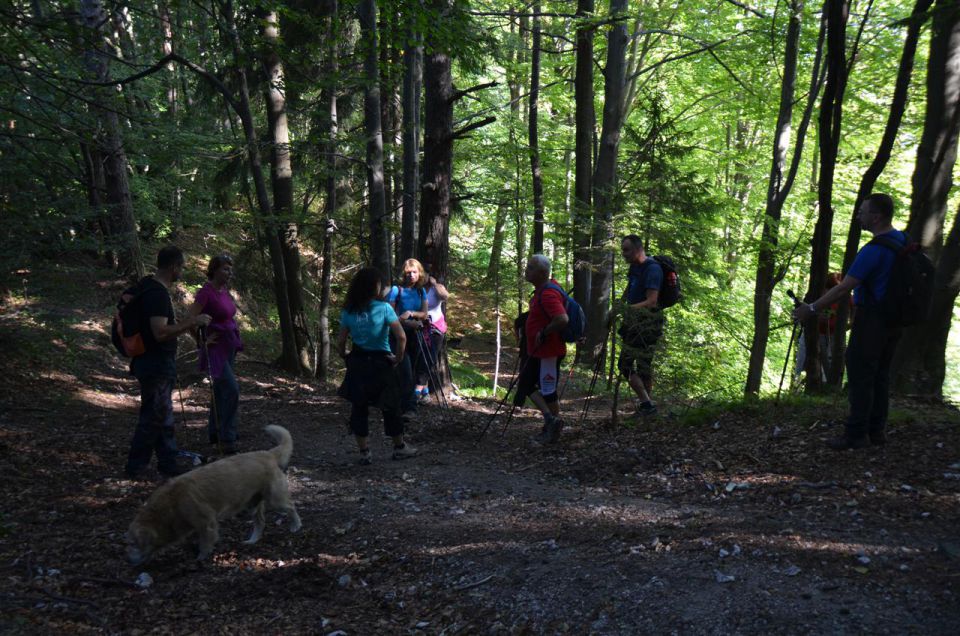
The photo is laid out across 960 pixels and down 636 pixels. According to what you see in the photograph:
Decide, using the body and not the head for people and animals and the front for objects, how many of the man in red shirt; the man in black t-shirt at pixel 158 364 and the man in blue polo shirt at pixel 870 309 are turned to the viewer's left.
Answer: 2

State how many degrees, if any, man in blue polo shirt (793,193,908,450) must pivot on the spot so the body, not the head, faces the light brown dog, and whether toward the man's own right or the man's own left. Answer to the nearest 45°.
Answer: approximately 45° to the man's own left

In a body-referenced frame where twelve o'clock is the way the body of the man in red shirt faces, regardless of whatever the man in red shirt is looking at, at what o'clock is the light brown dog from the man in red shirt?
The light brown dog is roughly at 10 o'clock from the man in red shirt.

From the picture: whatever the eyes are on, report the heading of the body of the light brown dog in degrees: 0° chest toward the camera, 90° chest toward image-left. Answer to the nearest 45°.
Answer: approximately 45°

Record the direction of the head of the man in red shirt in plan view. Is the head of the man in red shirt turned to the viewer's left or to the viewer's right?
to the viewer's left

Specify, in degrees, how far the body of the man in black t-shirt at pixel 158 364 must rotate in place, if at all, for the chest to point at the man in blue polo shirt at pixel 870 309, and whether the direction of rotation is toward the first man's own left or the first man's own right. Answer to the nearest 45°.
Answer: approximately 45° to the first man's own right

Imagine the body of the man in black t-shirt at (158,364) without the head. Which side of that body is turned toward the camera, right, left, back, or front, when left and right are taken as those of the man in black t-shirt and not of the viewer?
right

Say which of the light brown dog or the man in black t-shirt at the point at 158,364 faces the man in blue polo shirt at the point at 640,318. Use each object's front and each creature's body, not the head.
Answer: the man in black t-shirt

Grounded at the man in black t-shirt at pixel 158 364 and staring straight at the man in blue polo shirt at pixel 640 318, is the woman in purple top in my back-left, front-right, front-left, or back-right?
front-left

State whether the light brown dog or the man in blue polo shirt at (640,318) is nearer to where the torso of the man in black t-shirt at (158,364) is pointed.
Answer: the man in blue polo shirt

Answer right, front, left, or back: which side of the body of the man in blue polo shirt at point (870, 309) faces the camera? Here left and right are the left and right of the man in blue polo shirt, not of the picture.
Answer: left

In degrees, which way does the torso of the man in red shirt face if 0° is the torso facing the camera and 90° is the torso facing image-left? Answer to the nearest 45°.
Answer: approximately 90°

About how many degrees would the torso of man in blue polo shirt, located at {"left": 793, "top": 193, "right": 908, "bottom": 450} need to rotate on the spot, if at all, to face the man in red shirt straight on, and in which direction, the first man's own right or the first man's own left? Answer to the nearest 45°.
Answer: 0° — they already face them

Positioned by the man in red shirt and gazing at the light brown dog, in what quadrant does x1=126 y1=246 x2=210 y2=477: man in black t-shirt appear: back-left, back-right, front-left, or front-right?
front-right

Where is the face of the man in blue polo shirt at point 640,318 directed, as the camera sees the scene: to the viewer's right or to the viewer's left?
to the viewer's left
